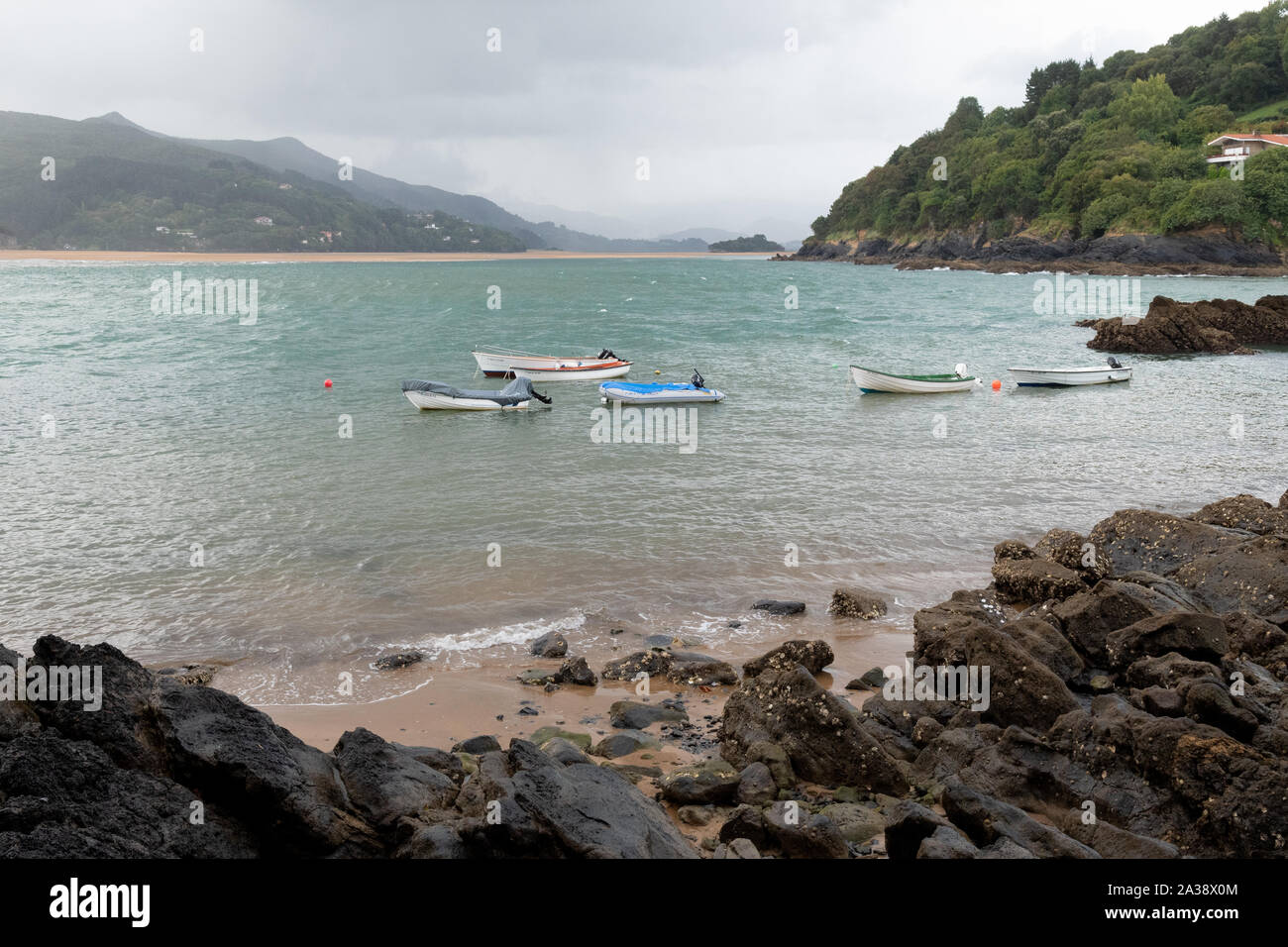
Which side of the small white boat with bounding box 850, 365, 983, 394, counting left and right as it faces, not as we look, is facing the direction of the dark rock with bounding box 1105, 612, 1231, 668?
left

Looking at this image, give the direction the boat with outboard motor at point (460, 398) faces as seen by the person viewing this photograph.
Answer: facing to the left of the viewer

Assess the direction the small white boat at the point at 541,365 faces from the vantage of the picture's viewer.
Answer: facing to the left of the viewer

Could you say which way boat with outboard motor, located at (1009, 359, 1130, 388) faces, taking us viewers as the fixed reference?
facing to the left of the viewer

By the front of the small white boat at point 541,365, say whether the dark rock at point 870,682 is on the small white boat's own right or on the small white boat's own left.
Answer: on the small white boat's own left

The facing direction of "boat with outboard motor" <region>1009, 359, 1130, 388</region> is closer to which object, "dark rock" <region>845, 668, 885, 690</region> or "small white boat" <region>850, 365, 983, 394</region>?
the small white boat

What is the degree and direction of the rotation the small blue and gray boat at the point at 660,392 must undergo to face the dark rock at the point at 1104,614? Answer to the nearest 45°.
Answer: approximately 90° to its left

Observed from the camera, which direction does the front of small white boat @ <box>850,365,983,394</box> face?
facing to the left of the viewer

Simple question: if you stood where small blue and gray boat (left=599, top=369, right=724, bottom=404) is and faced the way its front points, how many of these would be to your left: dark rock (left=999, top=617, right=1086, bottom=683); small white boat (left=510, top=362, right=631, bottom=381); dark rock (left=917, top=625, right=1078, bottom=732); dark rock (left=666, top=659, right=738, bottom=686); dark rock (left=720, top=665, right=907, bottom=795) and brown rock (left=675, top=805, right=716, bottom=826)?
5

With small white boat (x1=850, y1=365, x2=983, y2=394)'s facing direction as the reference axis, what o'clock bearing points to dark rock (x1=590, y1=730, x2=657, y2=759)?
The dark rock is roughly at 9 o'clock from the small white boat.

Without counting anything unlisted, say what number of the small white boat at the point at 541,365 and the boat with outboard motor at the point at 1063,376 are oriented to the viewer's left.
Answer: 2

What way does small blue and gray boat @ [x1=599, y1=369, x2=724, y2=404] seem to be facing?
to the viewer's left
